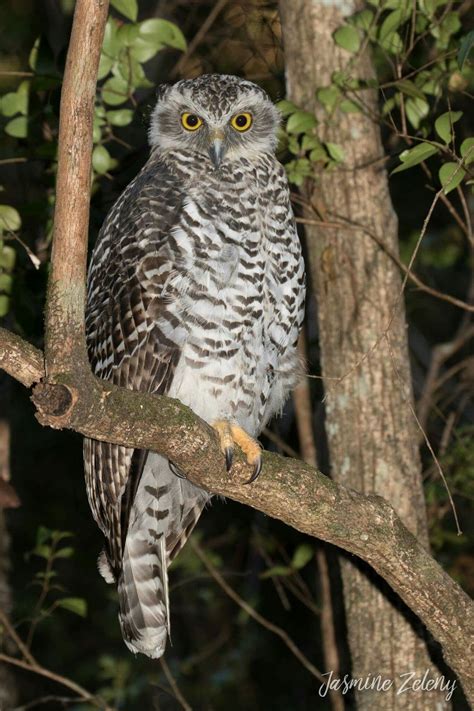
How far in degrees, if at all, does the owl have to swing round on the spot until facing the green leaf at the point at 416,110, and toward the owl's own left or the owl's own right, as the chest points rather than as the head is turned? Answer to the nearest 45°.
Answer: approximately 90° to the owl's own left

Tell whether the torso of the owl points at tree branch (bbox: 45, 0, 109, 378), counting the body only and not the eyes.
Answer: no

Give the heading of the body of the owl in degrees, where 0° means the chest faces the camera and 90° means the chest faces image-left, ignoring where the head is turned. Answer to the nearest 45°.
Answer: approximately 315°
